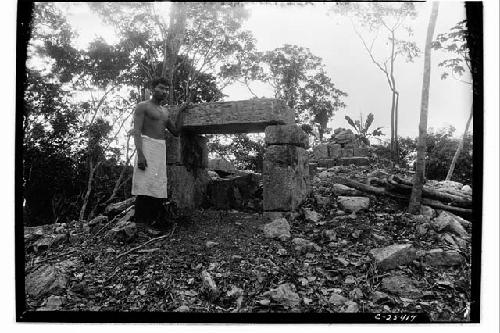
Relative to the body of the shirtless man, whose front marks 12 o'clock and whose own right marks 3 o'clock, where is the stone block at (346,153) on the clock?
The stone block is roughly at 9 o'clock from the shirtless man.

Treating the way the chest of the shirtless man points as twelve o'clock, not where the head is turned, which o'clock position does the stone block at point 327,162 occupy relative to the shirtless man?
The stone block is roughly at 9 o'clock from the shirtless man.

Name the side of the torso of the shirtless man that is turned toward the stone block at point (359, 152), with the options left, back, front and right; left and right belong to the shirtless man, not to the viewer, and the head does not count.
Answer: left

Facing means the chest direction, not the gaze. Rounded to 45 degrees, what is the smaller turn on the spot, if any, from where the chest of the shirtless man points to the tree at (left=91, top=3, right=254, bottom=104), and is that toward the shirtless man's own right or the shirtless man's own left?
approximately 135° to the shirtless man's own left

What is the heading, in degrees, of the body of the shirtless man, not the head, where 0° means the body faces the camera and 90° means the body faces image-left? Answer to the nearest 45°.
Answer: approximately 315°

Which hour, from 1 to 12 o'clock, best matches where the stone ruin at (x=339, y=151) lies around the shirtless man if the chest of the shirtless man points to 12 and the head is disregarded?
The stone ruin is roughly at 9 o'clock from the shirtless man.

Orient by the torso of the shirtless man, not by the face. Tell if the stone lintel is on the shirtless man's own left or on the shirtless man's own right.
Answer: on the shirtless man's own left

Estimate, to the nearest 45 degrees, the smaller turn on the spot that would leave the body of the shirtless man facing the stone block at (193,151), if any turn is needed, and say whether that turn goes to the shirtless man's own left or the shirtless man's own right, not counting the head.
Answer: approximately 90° to the shirtless man's own left

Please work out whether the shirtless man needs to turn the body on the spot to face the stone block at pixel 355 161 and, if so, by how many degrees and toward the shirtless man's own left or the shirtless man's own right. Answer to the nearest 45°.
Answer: approximately 90° to the shirtless man's own left

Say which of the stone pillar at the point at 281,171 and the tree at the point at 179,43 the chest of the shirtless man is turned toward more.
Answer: the stone pillar

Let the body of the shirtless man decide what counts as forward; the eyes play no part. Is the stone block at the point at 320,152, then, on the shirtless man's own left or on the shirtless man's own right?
on the shirtless man's own left

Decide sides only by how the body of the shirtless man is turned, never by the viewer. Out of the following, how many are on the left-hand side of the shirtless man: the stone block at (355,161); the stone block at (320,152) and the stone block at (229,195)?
3

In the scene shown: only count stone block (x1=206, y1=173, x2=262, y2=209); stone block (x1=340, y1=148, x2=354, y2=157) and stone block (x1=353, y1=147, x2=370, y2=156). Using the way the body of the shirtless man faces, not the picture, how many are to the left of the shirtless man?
3
